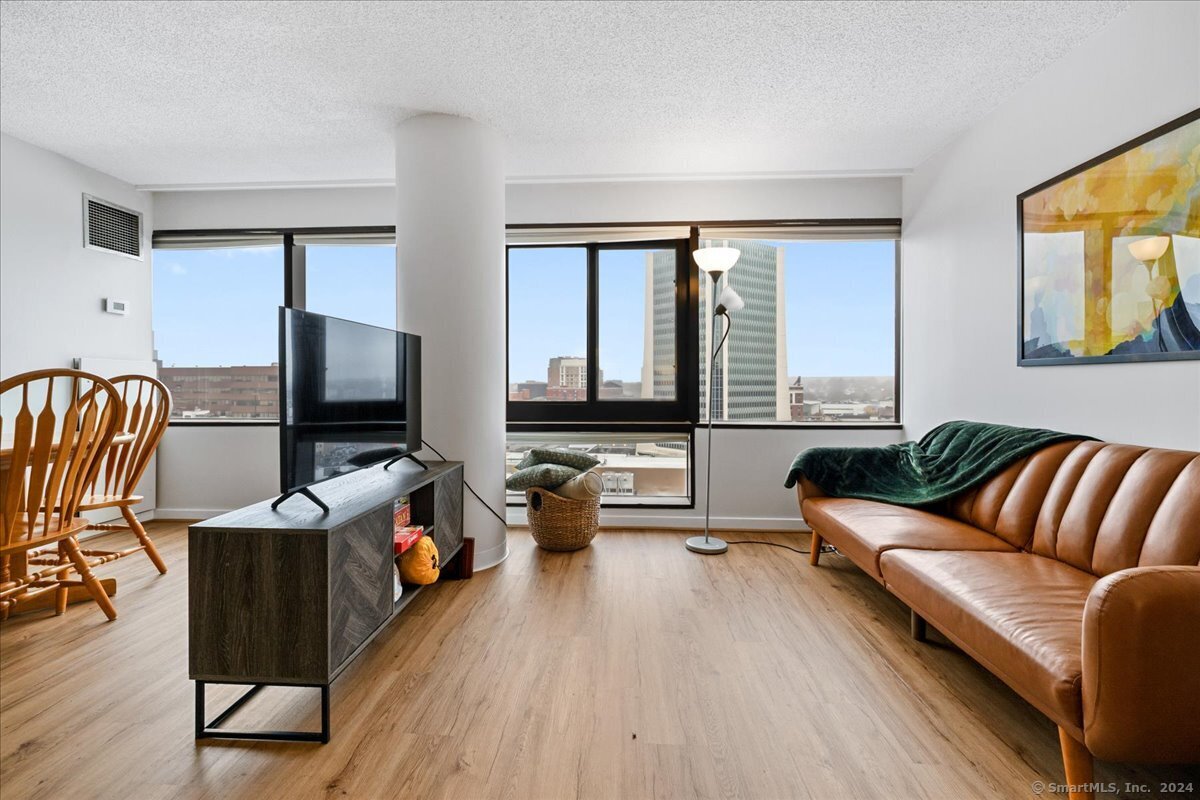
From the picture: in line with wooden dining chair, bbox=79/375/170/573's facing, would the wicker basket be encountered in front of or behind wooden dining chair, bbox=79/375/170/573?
behind

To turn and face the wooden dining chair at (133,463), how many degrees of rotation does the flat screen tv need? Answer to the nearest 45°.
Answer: approximately 180°

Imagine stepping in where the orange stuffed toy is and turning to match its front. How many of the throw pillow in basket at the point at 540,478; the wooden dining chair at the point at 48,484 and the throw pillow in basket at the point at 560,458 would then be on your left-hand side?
2

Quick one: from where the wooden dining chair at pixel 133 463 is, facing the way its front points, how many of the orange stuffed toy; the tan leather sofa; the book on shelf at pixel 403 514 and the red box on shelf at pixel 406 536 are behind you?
4

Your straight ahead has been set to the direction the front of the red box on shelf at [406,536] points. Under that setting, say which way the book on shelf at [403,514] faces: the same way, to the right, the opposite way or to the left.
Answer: the same way

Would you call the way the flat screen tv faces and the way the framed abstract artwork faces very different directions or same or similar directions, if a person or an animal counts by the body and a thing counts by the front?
very different directions

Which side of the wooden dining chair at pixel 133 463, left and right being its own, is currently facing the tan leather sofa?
back

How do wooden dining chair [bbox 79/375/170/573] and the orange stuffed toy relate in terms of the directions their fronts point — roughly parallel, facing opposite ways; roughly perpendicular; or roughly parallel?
roughly parallel, facing opposite ways

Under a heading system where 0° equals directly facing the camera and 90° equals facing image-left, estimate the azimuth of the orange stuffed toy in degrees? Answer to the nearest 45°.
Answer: approximately 315°

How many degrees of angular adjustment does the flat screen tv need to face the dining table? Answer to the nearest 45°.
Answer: approximately 180°

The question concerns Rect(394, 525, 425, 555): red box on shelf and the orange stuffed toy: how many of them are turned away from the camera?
0

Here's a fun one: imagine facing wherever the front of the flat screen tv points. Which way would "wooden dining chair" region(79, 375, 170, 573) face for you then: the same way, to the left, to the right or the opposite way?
the opposite way

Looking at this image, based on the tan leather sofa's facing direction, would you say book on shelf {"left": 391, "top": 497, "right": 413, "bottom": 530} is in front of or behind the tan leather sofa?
in front

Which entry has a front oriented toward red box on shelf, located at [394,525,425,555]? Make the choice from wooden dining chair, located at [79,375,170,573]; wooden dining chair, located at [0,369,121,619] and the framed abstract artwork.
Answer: the framed abstract artwork

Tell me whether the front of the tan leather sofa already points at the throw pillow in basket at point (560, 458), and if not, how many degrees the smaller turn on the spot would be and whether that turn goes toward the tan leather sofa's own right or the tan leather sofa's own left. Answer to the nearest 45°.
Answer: approximately 45° to the tan leather sofa's own right

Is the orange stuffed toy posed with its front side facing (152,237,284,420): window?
no

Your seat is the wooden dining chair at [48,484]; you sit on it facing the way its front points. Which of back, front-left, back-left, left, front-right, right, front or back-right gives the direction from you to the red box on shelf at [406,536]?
back

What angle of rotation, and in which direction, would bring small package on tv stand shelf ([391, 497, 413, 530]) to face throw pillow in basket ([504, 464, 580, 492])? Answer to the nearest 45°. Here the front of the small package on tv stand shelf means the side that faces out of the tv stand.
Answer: approximately 90° to its left

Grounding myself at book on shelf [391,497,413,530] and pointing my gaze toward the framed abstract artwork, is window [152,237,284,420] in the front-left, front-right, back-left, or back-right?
back-left

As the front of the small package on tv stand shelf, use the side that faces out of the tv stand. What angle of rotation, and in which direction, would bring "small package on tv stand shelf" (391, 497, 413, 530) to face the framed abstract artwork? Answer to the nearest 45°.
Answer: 0° — it already faces it

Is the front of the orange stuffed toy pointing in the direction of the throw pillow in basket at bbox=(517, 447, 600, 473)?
no

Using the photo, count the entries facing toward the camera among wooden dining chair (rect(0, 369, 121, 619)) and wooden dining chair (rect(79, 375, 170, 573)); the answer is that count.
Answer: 0
